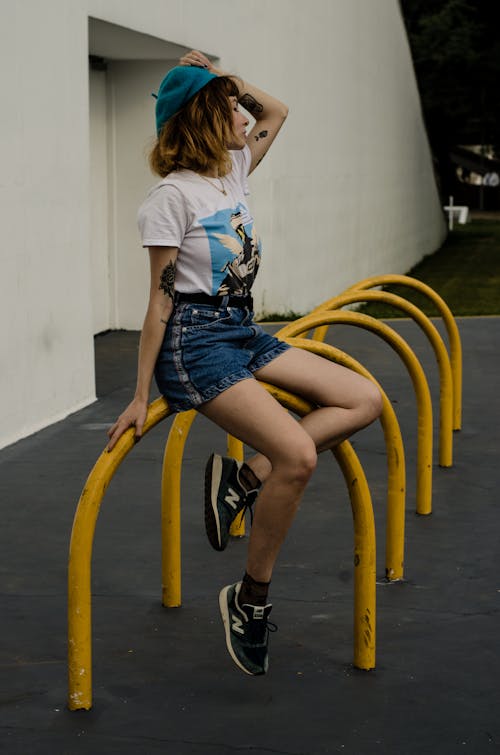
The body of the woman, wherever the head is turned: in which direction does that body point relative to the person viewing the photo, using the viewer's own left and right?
facing the viewer and to the right of the viewer

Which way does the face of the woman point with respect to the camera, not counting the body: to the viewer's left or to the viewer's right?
to the viewer's right
